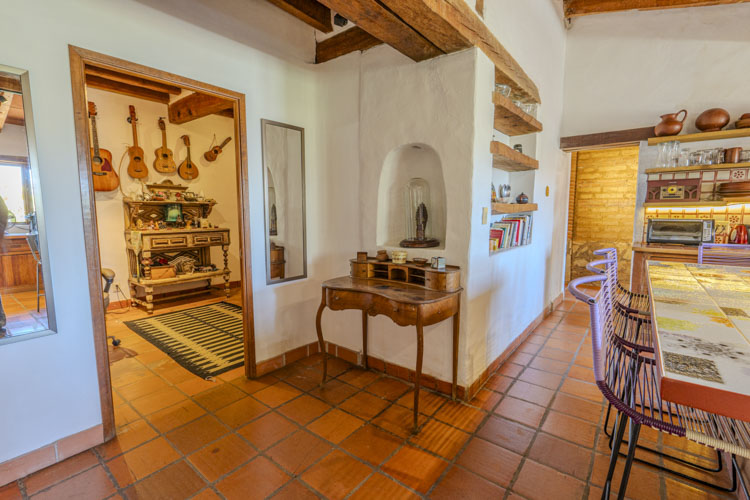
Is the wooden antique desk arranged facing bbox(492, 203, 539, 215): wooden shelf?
no

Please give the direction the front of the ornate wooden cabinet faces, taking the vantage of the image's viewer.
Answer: facing the viewer and to the right of the viewer

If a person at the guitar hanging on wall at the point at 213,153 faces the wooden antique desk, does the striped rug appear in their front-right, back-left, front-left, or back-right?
front-right

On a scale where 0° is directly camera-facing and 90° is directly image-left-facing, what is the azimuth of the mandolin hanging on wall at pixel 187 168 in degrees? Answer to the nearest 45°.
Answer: approximately 315°

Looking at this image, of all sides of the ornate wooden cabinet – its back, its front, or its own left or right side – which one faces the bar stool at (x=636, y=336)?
front

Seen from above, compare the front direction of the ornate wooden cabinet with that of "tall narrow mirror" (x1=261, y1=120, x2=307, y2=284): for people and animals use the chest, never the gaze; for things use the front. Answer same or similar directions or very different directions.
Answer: same or similar directions

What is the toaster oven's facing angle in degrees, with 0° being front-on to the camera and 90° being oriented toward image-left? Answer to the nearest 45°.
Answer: approximately 0°

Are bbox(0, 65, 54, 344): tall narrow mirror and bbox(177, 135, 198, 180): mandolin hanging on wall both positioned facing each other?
no

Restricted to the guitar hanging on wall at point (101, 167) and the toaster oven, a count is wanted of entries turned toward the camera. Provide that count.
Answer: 2

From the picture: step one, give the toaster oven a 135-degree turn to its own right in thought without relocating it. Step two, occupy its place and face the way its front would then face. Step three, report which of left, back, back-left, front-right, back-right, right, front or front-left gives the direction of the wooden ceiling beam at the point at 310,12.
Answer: left

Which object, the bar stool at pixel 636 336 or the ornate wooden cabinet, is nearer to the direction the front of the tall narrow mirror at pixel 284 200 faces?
the bar stool

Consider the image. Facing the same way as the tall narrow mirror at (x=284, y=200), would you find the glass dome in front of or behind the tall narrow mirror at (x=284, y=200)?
in front

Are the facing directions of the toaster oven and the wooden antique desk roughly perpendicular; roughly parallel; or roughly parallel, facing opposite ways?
roughly parallel

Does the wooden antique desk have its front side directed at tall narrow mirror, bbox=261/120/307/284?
no

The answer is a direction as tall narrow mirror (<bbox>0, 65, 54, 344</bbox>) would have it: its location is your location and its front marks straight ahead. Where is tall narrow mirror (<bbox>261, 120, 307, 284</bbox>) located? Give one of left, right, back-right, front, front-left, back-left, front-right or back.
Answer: front-left

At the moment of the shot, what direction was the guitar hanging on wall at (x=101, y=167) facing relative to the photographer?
facing the viewer
